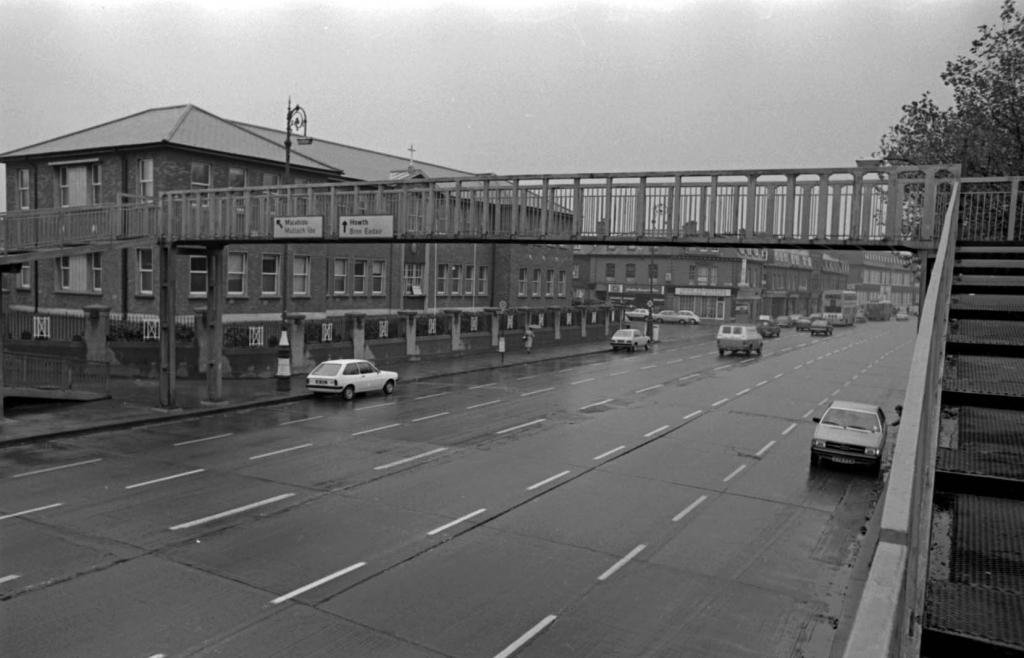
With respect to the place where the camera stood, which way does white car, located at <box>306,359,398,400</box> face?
facing away from the viewer and to the right of the viewer

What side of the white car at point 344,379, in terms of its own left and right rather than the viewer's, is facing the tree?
right

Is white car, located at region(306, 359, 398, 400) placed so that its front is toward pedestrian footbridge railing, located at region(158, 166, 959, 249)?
no

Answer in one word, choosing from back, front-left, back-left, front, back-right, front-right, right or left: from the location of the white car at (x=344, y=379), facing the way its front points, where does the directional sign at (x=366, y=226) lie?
back-right
